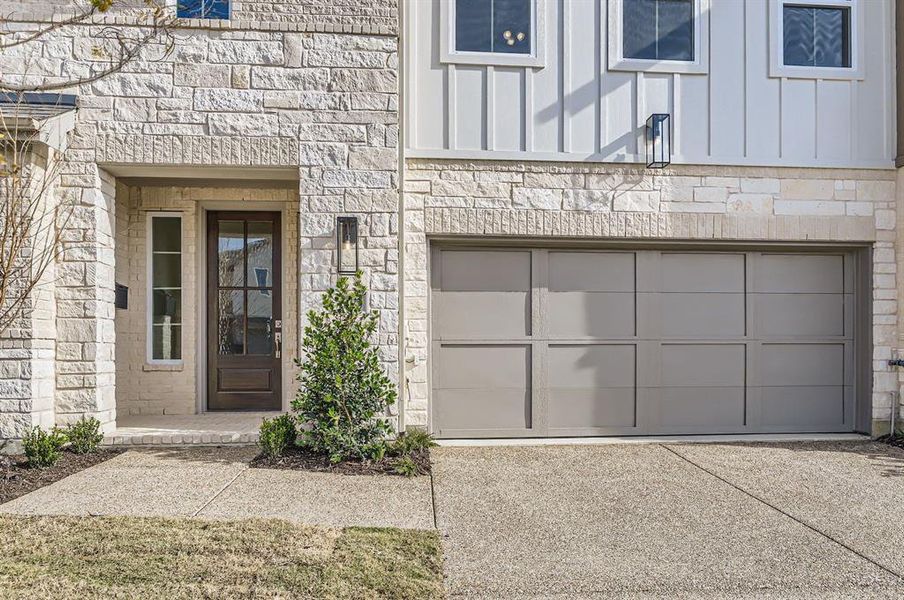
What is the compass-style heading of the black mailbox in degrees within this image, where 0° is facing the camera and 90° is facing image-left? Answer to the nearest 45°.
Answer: approximately 270°

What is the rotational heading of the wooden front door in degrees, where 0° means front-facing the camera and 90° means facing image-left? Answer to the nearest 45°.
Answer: approximately 0°

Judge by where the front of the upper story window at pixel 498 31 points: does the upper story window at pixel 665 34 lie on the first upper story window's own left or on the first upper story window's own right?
on the first upper story window's own left

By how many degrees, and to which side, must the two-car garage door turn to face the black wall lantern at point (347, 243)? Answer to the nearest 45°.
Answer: approximately 45° to its right

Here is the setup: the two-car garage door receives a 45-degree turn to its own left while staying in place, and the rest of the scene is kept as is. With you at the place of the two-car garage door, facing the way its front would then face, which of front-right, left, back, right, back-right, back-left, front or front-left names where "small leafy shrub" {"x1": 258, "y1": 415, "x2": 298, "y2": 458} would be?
right

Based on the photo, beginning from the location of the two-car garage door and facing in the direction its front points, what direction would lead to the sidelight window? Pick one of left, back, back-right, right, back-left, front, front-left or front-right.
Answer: right

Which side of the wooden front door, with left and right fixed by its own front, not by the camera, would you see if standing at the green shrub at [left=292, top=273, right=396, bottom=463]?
front

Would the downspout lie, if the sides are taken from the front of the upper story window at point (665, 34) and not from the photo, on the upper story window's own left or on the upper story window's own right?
on the upper story window's own right
